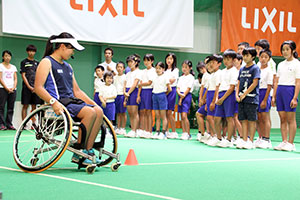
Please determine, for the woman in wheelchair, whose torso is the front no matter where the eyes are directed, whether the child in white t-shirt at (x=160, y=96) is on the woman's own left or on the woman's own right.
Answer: on the woman's own left

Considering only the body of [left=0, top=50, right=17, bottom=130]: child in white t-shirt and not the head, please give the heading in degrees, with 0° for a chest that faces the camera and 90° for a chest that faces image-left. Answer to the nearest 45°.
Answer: approximately 0°

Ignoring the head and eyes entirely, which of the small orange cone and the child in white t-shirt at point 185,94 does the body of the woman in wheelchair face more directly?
the small orange cone

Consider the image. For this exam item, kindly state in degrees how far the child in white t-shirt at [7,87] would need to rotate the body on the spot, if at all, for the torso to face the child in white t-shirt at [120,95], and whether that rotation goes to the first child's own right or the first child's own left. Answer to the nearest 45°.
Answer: approximately 45° to the first child's own left

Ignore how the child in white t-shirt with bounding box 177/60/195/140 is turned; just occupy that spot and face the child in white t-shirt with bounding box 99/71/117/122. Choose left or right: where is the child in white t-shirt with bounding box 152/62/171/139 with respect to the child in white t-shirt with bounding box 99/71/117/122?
left

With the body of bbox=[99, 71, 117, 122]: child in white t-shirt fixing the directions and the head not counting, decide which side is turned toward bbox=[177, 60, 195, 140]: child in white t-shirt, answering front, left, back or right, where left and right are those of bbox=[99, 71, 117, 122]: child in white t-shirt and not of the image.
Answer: left

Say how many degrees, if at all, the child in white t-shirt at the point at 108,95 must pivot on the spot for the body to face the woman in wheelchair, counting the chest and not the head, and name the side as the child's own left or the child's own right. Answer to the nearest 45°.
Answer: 0° — they already face them

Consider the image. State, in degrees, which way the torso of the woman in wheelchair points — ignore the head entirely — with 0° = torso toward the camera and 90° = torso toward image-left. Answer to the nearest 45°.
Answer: approximately 315°

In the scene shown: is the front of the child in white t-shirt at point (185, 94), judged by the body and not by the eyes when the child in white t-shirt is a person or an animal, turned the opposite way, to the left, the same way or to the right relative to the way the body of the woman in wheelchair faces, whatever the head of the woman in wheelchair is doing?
to the right

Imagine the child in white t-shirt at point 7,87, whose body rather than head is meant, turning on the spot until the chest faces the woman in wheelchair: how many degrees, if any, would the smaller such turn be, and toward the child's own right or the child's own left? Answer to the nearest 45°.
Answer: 0° — they already face them
